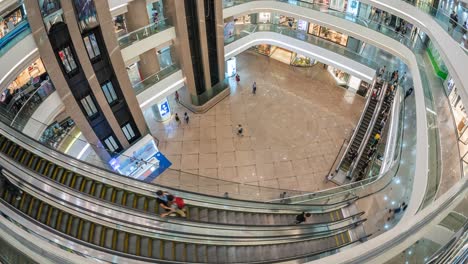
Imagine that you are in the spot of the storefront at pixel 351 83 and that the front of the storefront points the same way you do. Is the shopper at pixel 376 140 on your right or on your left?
on your left

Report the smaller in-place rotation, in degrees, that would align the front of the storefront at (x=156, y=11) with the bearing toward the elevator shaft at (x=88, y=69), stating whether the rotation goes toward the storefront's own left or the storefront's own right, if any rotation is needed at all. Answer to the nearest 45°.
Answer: approximately 45° to the storefront's own right

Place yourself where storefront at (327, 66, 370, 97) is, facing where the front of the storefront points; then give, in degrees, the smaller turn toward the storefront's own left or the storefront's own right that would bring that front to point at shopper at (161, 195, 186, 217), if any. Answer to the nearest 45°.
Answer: approximately 45° to the storefront's own left

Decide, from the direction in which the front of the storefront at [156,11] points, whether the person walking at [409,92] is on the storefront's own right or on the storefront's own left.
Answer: on the storefront's own left

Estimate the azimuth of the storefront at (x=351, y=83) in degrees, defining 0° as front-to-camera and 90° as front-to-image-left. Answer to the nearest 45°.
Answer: approximately 45°

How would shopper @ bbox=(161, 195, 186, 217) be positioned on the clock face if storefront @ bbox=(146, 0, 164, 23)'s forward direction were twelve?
The shopper is roughly at 12 o'clock from the storefront.

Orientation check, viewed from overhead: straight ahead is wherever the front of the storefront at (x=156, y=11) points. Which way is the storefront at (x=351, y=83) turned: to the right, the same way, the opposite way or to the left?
to the right

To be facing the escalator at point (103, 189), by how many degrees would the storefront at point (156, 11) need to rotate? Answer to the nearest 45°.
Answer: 0° — it already faces it

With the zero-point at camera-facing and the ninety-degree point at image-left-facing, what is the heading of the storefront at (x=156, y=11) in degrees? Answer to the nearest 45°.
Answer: approximately 0°
